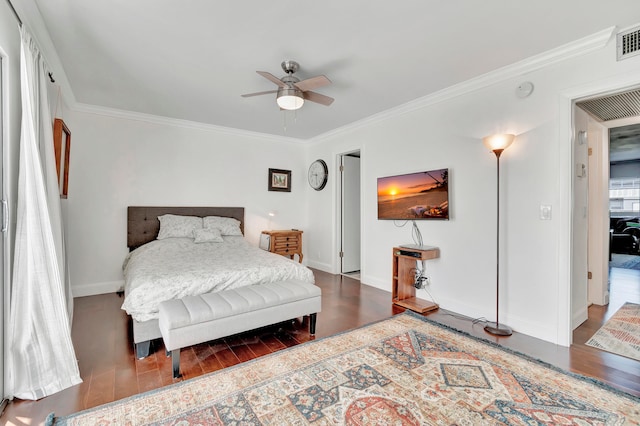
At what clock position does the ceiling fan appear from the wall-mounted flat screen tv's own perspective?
The ceiling fan is roughly at 12 o'clock from the wall-mounted flat screen tv.

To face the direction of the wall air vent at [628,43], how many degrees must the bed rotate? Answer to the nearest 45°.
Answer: approximately 45° to its left

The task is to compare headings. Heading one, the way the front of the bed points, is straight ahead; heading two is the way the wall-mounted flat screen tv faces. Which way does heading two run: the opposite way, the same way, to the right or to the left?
to the right

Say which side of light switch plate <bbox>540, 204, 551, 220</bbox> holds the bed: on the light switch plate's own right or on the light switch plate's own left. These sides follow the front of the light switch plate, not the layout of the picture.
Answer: on the light switch plate's own right

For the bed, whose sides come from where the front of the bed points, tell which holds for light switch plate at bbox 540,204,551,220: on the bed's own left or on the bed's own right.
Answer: on the bed's own left

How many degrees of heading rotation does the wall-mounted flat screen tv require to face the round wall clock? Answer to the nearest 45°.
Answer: approximately 90° to its right

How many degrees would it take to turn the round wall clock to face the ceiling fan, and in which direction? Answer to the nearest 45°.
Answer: approximately 45° to its left

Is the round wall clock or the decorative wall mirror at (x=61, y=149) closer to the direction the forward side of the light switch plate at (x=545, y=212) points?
the decorative wall mirror

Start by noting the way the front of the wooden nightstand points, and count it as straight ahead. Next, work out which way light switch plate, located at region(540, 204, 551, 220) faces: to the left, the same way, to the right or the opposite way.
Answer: to the right

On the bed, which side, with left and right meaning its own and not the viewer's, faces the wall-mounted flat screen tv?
left
